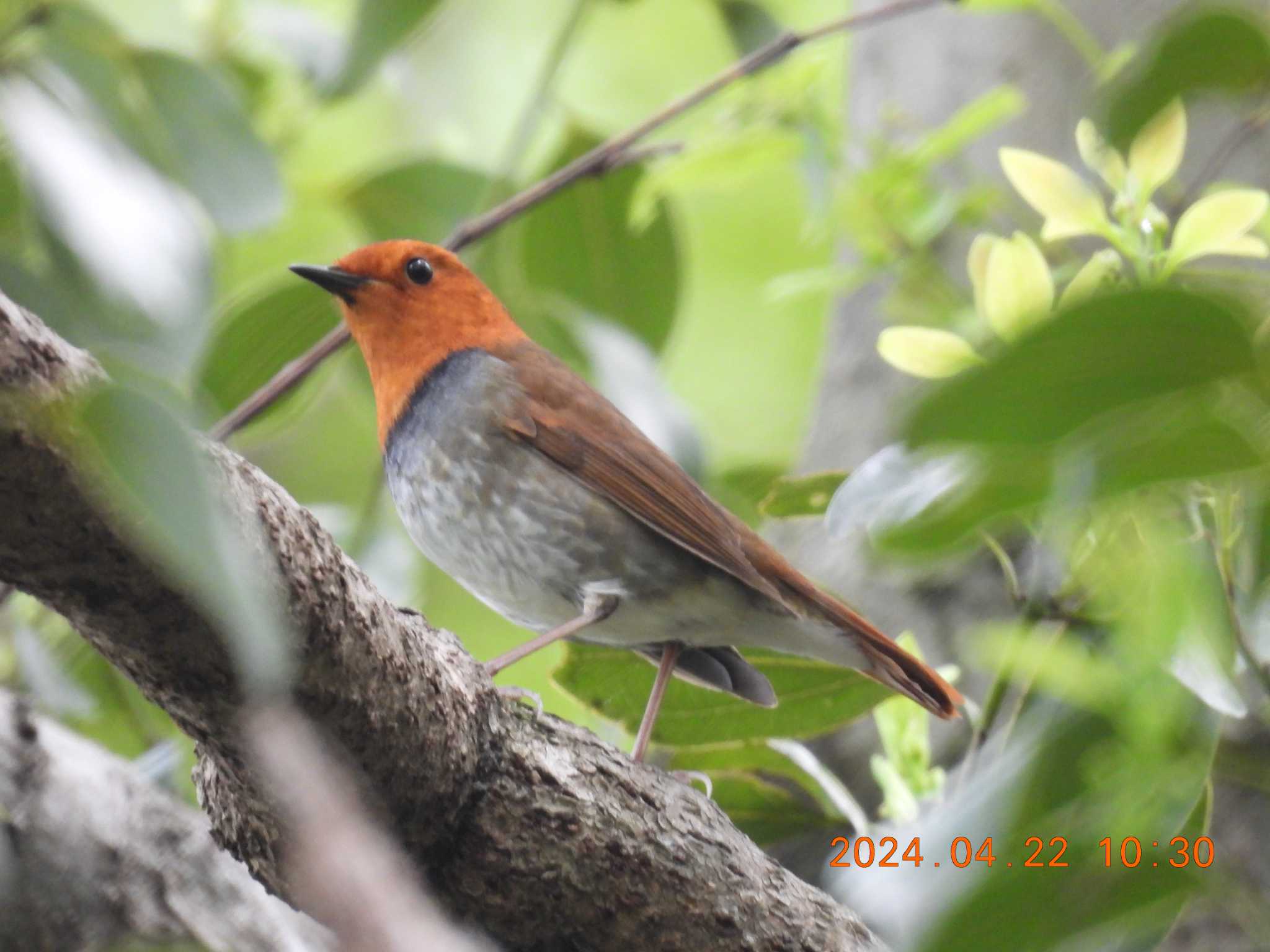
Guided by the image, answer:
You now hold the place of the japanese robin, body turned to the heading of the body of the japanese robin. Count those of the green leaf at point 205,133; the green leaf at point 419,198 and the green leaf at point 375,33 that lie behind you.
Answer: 0

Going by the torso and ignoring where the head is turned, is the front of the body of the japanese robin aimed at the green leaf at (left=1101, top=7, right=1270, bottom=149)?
no

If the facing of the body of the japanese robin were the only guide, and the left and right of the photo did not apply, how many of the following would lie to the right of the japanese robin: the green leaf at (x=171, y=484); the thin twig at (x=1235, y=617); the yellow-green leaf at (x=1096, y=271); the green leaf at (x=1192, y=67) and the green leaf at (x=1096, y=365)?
0

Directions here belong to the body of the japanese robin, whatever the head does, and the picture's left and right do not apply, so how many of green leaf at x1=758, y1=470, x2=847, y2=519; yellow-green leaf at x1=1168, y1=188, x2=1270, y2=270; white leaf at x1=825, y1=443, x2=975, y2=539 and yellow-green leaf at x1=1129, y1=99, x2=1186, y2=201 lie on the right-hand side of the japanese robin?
0

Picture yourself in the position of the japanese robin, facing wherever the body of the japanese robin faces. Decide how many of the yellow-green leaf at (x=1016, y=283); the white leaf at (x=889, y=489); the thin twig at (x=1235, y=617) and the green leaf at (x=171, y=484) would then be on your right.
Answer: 0

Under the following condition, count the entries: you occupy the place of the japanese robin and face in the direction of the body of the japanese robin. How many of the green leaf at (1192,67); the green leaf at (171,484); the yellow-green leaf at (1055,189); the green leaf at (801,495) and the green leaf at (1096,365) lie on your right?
0

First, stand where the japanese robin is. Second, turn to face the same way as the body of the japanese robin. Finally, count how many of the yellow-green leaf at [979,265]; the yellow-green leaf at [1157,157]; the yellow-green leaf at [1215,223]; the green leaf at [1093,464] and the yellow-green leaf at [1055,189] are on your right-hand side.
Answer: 0

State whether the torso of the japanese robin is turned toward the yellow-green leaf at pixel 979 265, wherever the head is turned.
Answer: no

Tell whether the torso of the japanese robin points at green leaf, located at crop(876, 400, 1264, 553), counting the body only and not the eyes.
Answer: no

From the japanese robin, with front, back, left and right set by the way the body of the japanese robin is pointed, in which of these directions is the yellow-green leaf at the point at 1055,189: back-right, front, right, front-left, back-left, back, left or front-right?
back

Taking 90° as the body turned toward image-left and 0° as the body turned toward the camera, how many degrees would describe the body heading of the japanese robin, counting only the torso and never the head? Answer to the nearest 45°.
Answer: approximately 90°
